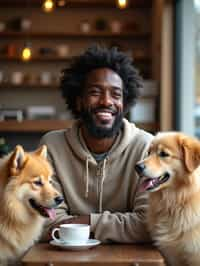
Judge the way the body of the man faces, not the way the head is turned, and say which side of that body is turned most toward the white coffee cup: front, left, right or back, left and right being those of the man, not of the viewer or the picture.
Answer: front

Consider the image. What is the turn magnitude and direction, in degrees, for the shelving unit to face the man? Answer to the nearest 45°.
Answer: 0° — it already faces them

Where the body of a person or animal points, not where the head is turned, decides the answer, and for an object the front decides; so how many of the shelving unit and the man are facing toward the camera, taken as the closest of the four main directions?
2

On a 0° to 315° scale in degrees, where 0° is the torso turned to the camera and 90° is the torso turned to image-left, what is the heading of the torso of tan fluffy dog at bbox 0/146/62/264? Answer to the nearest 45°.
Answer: approximately 315°

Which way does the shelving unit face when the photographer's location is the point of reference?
facing the viewer

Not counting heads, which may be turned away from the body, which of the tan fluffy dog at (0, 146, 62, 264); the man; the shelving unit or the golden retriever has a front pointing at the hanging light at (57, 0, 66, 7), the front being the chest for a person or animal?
the shelving unit

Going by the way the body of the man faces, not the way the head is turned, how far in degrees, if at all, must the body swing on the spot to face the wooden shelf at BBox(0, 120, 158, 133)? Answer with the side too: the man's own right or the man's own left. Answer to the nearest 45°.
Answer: approximately 180°

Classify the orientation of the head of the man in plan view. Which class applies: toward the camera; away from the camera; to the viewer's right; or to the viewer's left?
toward the camera

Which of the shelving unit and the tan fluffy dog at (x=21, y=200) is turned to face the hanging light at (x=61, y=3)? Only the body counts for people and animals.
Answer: the shelving unit

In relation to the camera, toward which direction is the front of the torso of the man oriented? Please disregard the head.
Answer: toward the camera

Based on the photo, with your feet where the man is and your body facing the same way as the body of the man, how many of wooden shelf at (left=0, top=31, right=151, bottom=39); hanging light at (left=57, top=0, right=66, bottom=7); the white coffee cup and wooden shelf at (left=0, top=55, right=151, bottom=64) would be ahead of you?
1

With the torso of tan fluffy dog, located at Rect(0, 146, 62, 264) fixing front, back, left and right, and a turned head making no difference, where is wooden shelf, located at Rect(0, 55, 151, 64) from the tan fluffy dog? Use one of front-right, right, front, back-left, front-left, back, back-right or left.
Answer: back-left

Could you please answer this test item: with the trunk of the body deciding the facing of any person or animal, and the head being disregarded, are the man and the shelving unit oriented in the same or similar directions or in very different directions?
same or similar directions

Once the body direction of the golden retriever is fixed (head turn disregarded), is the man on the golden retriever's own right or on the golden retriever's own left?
on the golden retriever's own right
